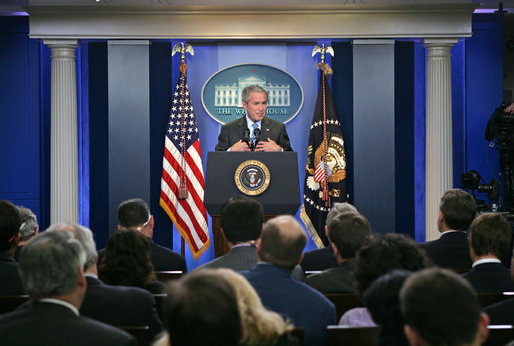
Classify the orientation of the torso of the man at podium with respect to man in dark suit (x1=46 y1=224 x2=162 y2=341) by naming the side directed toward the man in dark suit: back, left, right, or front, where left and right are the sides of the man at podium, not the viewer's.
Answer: front

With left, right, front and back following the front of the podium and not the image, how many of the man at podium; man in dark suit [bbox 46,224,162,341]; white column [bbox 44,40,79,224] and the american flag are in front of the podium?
1

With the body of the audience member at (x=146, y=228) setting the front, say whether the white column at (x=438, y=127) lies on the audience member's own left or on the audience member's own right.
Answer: on the audience member's own right

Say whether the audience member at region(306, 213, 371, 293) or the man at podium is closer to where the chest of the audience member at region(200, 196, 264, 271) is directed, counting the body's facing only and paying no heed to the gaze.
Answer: the man at podium

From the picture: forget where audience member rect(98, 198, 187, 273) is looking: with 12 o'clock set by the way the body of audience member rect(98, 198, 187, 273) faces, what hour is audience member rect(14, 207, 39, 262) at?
audience member rect(14, 207, 39, 262) is roughly at 9 o'clock from audience member rect(98, 198, 187, 273).

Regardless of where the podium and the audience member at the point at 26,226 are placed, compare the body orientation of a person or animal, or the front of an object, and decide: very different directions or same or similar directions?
very different directions

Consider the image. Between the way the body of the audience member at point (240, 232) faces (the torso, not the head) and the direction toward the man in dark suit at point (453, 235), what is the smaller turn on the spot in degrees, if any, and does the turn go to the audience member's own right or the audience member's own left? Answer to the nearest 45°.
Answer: approximately 45° to the audience member's own right

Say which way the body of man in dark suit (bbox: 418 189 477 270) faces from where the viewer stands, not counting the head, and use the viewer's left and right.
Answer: facing away from the viewer and to the left of the viewer

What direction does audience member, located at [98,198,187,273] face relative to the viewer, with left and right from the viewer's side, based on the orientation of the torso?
facing away from the viewer

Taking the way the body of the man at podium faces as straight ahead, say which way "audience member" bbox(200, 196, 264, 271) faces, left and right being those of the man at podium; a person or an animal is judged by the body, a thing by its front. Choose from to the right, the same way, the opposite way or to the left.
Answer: the opposite way

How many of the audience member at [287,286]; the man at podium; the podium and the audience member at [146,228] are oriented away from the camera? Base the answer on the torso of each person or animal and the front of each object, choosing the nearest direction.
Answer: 2

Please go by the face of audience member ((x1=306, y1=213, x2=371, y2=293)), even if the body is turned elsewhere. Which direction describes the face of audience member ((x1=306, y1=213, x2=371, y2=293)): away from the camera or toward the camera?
away from the camera

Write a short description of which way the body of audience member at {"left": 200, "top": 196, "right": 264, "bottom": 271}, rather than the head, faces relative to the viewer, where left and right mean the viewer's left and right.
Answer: facing away from the viewer

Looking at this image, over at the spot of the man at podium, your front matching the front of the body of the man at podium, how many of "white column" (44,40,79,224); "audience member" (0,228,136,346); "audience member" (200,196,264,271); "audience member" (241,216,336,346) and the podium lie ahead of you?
4

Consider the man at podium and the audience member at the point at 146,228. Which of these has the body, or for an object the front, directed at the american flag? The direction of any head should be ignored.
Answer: the audience member

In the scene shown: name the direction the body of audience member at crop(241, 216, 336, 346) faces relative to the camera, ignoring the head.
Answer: away from the camera

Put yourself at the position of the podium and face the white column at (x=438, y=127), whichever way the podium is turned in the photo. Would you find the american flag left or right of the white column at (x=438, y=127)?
left
